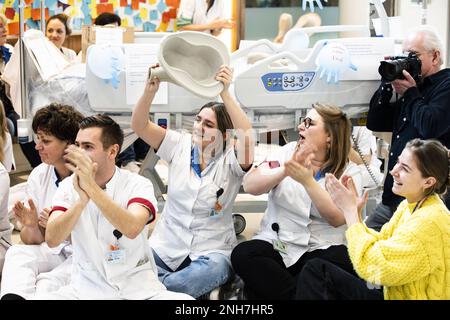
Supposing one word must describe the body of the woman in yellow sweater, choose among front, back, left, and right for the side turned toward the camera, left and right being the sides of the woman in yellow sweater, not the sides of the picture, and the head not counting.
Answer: left

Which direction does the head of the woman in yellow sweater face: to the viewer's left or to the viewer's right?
to the viewer's left

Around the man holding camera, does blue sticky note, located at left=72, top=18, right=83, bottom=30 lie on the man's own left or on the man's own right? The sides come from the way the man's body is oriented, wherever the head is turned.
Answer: on the man's own right

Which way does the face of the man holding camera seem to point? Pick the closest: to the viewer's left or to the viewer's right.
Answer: to the viewer's left

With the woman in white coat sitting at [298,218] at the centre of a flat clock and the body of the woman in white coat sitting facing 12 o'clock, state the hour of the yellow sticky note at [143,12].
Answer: The yellow sticky note is roughly at 4 o'clock from the woman in white coat sitting.

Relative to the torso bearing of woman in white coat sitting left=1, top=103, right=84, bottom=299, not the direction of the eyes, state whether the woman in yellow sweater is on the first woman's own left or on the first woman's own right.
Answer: on the first woman's own left

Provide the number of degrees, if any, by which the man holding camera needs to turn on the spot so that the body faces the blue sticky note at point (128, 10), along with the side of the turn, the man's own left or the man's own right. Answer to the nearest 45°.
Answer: approximately 90° to the man's own right

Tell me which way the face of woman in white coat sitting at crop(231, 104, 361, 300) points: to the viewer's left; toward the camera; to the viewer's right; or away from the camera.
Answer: to the viewer's left

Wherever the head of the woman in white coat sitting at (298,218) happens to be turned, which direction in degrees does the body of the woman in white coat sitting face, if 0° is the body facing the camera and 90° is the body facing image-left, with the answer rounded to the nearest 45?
approximately 45°
